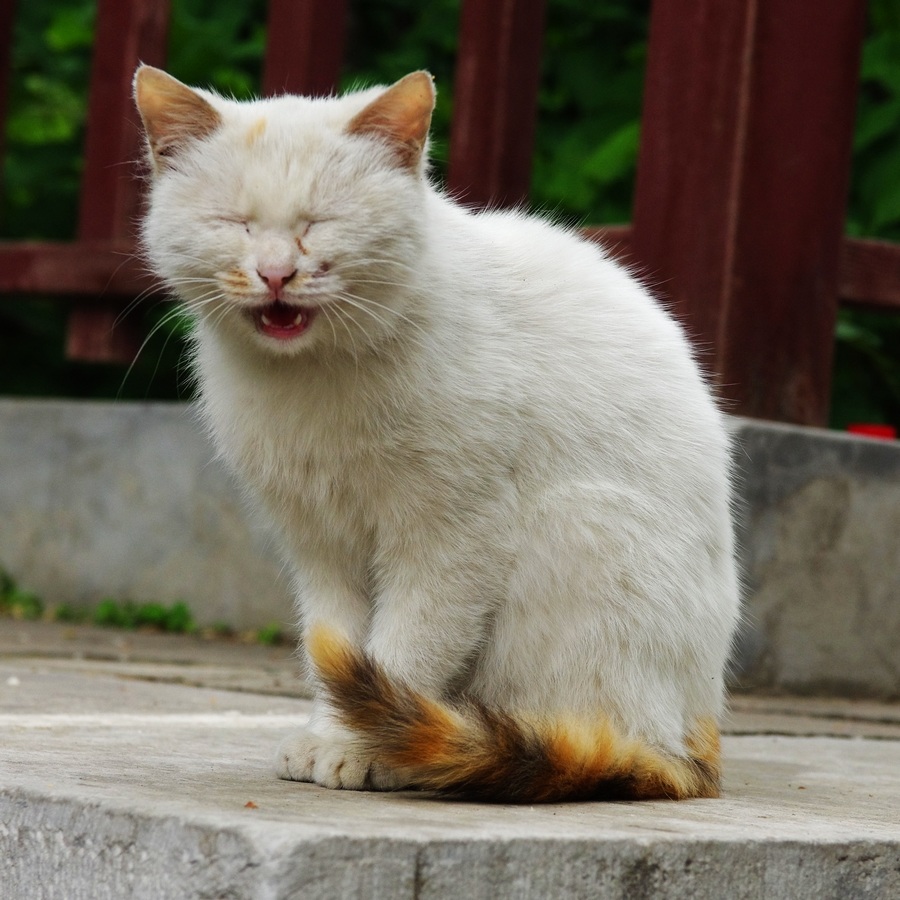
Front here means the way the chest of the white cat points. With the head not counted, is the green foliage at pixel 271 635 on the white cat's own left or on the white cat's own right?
on the white cat's own right

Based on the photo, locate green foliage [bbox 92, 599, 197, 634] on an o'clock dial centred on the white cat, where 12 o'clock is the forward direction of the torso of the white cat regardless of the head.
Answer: The green foliage is roughly at 4 o'clock from the white cat.

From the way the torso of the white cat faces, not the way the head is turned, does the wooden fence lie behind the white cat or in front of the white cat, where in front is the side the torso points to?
behind

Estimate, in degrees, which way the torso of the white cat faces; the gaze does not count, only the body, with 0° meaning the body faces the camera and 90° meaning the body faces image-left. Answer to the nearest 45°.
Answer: approximately 45°

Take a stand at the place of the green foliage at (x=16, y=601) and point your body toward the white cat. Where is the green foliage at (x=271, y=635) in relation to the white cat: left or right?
left

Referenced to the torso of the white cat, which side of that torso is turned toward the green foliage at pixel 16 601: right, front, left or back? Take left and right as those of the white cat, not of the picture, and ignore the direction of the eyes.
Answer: right
